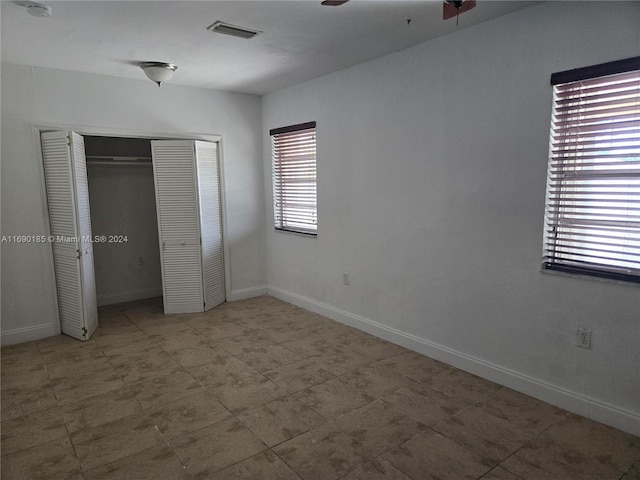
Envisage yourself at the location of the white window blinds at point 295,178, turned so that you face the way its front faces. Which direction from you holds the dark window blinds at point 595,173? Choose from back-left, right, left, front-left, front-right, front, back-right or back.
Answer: left

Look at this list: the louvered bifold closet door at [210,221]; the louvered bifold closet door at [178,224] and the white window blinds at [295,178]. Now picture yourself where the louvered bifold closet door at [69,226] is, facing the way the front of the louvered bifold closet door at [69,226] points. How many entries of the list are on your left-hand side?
3

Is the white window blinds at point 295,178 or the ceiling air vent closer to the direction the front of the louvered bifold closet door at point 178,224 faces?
the ceiling air vent

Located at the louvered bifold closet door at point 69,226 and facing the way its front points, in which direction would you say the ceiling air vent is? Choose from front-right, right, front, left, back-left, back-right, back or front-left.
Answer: front-left

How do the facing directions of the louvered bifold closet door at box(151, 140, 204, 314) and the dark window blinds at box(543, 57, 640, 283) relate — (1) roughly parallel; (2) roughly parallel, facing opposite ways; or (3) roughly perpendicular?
roughly perpendicular

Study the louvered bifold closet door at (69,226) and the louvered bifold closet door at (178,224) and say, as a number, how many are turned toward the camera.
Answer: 2

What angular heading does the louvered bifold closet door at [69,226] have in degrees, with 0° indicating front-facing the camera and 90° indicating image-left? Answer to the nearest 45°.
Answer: approximately 0°

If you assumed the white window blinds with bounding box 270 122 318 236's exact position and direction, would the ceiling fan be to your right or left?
on your left

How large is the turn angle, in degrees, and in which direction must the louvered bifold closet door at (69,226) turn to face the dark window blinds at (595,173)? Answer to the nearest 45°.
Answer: approximately 45° to its left

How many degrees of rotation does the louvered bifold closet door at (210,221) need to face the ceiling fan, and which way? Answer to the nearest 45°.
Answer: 0° — it already faces it

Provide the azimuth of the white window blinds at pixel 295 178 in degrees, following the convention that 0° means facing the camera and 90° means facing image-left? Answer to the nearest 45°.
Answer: approximately 45°

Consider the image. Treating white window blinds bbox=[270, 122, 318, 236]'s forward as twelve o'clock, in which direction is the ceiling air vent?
The ceiling air vent is roughly at 11 o'clock from the white window blinds.

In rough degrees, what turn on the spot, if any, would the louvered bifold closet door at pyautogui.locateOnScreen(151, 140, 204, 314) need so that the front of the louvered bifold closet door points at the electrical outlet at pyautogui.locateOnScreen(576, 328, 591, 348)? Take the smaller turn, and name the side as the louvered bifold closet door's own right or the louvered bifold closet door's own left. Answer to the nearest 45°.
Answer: approximately 45° to the louvered bifold closet door's own left

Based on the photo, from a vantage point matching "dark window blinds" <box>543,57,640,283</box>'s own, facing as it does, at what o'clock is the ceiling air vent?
The ceiling air vent is roughly at 1 o'clock from the dark window blinds.

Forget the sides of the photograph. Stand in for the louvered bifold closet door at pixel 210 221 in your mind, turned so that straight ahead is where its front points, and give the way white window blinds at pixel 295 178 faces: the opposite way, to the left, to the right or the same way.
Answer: to the right

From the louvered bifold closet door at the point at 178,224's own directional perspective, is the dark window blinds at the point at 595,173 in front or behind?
in front
